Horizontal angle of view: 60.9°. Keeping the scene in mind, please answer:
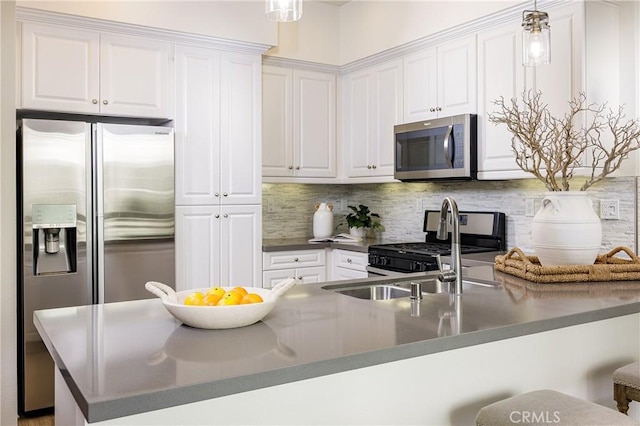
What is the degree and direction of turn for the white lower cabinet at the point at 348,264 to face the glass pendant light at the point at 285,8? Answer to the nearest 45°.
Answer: approximately 45° to its left

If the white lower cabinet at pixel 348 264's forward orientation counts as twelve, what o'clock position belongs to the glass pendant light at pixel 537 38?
The glass pendant light is roughly at 10 o'clock from the white lower cabinet.

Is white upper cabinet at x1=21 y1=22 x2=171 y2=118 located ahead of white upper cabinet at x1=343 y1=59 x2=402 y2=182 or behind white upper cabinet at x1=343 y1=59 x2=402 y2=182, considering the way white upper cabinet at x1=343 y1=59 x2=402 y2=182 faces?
ahead

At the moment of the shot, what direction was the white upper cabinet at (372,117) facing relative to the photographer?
facing the viewer and to the left of the viewer

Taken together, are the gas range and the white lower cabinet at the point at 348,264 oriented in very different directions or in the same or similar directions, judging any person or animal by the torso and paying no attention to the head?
same or similar directions

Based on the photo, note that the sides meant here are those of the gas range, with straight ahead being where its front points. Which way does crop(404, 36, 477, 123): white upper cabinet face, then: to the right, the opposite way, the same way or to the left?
the same way

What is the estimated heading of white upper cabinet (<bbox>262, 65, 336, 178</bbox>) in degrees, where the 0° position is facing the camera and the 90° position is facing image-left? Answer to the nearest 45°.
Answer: approximately 315°

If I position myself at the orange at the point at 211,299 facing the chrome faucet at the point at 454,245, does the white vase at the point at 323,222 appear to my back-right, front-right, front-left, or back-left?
front-left

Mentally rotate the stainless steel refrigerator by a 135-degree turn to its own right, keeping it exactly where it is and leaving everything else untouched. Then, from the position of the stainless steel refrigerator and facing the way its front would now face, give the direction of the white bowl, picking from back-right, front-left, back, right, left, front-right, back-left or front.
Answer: back-left

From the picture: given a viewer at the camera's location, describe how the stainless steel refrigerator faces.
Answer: facing the viewer

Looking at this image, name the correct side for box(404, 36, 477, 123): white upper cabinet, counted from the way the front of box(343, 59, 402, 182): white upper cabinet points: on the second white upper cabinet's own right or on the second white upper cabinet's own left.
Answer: on the second white upper cabinet's own left

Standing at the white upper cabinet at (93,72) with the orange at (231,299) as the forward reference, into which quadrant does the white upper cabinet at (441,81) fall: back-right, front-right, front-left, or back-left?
front-left

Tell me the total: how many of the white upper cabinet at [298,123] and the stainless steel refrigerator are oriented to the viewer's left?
0

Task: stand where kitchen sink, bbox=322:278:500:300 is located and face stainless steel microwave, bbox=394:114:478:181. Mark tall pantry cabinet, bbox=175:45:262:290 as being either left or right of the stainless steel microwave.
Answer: left
